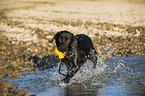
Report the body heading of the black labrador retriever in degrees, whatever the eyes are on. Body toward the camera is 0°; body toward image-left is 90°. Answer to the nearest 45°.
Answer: approximately 45°
